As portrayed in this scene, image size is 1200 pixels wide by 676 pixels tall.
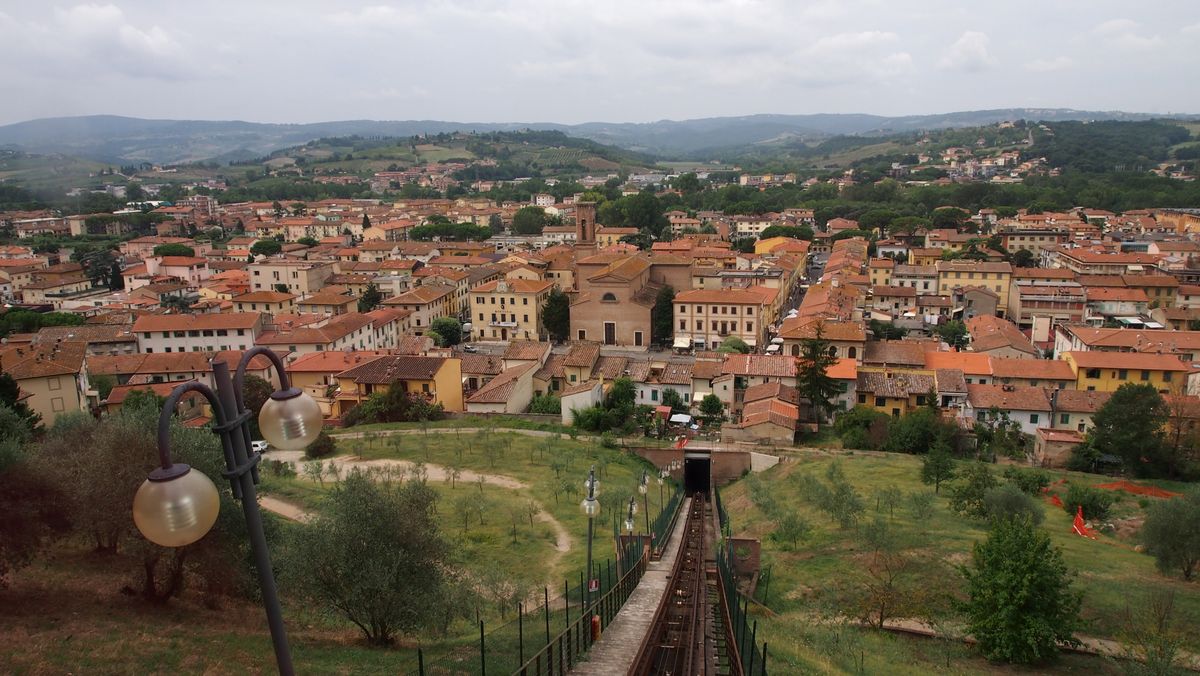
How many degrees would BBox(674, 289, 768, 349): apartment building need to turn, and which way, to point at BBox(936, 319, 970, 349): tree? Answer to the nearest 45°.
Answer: approximately 90° to its left

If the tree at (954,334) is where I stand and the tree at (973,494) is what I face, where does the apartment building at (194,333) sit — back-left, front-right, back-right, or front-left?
front-right

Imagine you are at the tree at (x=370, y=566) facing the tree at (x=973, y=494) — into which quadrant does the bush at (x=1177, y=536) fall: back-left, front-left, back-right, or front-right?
front-right

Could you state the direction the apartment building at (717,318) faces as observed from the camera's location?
facing the viewer

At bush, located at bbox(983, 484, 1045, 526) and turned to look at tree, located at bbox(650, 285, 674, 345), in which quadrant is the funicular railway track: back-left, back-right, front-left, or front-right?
back-left

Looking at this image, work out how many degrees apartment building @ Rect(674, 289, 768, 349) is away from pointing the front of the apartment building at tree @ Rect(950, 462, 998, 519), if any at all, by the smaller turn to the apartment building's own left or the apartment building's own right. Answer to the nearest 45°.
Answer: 0° — it already faces it

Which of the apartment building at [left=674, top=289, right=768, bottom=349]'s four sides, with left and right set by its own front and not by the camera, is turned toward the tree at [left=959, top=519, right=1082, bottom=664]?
front

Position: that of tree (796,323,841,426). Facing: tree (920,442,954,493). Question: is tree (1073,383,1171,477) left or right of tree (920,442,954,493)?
left

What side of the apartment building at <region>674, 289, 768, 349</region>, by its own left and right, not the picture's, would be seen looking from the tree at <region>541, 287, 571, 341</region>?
right

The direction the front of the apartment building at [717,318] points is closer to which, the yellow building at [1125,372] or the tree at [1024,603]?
the tree

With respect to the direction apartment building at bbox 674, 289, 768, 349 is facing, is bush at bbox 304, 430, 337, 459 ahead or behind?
ahead

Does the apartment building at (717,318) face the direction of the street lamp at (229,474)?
yes

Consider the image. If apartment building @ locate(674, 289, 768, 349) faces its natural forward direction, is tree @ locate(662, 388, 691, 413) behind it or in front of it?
in front

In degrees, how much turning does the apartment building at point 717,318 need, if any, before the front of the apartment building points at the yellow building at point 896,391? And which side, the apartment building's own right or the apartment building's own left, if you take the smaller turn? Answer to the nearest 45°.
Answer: approximately 45° to the apartment building's own left

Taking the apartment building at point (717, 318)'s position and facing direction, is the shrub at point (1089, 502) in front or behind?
in front

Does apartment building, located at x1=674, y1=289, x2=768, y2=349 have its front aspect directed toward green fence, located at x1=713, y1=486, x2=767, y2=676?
yes
